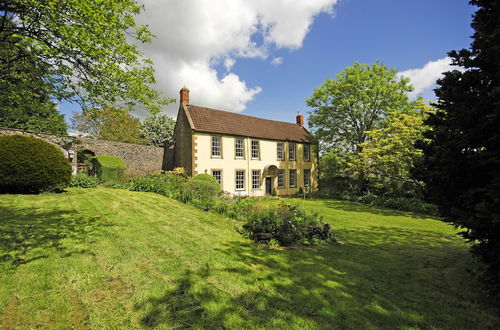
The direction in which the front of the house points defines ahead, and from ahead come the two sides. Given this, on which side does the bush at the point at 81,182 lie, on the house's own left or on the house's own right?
on the house's own right

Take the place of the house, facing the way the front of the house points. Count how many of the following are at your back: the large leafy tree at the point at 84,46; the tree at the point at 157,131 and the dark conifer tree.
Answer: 1

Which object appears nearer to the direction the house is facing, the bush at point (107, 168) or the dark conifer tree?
the dark conifer tree

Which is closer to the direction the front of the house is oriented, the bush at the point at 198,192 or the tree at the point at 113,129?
the bush

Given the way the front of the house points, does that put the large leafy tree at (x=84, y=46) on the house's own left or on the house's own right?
on the house's own right

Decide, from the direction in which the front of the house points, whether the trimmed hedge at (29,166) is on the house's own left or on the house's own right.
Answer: on the house's own right

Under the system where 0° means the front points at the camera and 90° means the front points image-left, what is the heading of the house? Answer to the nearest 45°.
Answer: approximately 315°

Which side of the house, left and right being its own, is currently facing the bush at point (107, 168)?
right

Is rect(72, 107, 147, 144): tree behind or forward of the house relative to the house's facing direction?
behind
